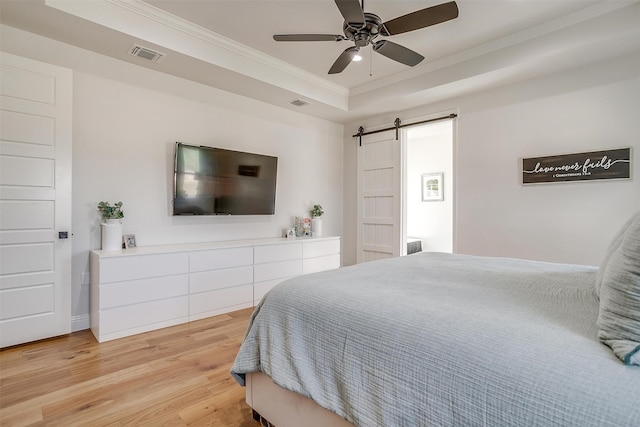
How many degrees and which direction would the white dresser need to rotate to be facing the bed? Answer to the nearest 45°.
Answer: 0° — it already faces it

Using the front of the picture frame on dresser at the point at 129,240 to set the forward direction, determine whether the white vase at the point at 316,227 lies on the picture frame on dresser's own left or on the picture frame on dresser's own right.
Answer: on the picture frame on dresser's own left

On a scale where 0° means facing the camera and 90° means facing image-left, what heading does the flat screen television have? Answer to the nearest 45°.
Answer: approximately 315°

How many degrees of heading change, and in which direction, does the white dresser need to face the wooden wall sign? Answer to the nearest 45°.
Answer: approximately 45° to its left

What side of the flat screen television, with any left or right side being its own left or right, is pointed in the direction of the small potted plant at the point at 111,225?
right

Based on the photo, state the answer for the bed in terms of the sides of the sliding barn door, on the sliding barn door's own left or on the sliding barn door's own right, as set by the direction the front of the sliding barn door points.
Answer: on the sliding barn door's own left
